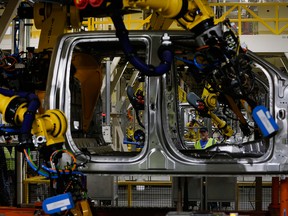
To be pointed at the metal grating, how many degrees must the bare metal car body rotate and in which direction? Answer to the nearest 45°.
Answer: approximately 90° to its left
